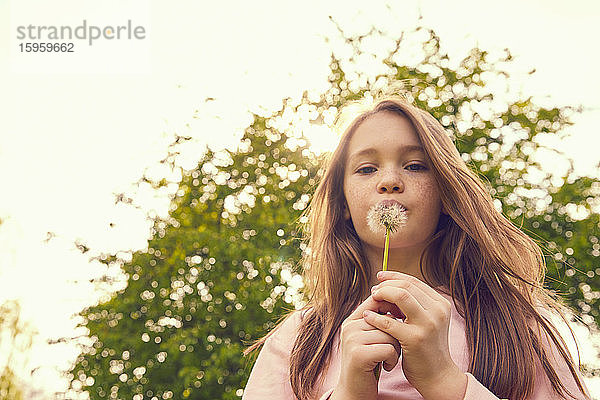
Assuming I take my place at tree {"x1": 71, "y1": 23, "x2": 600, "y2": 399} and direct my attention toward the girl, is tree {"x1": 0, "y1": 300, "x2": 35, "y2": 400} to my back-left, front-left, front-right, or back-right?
back-right

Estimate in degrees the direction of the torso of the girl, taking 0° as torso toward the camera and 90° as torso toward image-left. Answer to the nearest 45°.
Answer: approximately 0°

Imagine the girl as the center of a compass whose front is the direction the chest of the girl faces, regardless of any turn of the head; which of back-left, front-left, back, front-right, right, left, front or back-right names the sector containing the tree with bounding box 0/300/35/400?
back-right

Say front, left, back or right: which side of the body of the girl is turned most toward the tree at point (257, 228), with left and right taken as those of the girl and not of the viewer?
back
